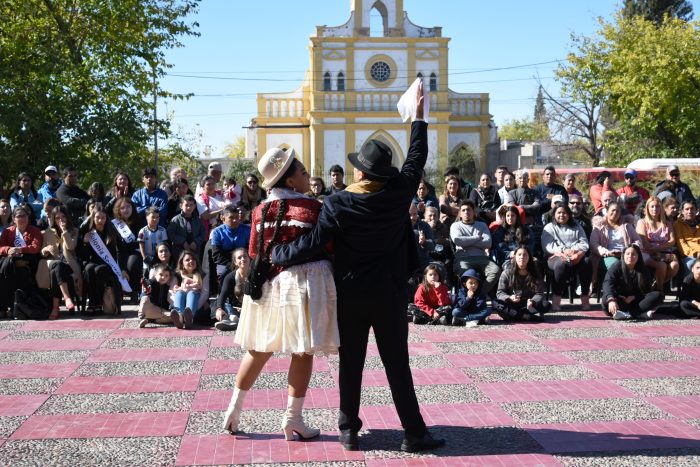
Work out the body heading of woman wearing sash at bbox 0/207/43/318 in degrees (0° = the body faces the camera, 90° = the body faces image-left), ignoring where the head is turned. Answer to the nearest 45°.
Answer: approximately 0°

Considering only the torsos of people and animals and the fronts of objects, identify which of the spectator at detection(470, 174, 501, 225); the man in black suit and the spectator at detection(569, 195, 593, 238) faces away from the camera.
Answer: the man in black suit

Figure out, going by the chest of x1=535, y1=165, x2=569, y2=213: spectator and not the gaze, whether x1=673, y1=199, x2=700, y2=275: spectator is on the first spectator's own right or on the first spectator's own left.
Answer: on the first spectator's own left

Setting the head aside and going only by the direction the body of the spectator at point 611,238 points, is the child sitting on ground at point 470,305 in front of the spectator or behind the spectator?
in front

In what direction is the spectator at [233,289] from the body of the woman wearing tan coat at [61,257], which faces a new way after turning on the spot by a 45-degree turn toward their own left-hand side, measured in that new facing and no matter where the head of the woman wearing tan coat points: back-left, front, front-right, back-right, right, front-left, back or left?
front

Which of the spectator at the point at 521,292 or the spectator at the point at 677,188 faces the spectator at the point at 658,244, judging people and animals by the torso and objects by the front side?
the spectator at the point at 677,188

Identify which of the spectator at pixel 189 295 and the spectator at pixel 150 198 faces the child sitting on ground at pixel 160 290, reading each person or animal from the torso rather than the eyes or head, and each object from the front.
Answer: the spectator at pixel 150 198

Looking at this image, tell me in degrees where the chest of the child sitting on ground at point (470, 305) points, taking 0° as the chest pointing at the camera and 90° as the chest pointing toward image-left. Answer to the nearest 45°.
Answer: approximately 0°

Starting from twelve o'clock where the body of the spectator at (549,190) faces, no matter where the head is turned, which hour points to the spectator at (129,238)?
the spectator at (129,238) is roughly at 2 o'clock from the spectator at (549,190).

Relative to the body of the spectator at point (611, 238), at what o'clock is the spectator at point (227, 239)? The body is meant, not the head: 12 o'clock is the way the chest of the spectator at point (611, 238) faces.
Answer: the spectator at point (227, 239) is roughly at 2 o'clock from the spectator at point (611, 238).
